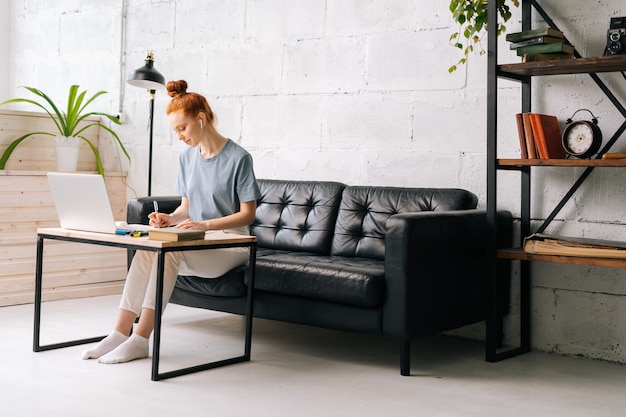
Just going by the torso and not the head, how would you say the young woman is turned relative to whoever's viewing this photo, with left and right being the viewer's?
facing the viewer and to the left of the viewer

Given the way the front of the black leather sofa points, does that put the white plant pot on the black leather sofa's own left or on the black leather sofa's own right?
on the black leather sofa's own right

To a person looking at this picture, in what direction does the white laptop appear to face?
facing away from the viewer and to the right of the viewer

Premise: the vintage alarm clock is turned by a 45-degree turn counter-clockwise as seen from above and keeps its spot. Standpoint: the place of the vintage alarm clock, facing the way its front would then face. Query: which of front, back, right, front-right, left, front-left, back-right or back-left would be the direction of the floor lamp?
right

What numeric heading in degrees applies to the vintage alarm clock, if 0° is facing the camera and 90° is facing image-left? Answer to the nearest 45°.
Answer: approximately 45°

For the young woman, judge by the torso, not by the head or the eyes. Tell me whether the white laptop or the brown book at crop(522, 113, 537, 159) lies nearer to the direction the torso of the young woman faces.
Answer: the white laptop

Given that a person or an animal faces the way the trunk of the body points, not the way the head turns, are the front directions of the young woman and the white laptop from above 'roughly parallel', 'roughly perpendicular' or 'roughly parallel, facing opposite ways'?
roughly parallel, facing opposite ways

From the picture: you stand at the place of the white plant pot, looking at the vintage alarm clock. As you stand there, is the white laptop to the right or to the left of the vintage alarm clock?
right

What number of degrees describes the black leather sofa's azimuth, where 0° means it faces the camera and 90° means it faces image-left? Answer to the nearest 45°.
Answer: approximately 45°

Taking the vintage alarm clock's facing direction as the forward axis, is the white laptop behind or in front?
in front
